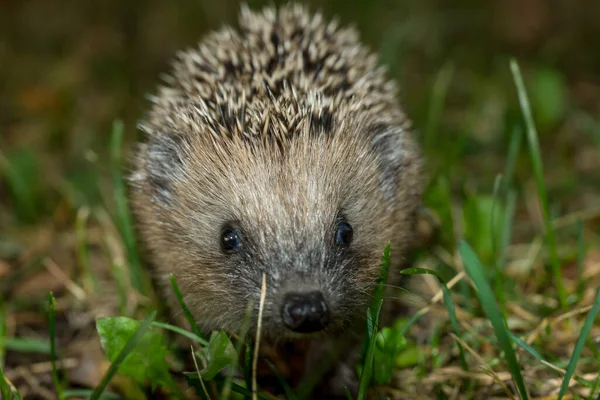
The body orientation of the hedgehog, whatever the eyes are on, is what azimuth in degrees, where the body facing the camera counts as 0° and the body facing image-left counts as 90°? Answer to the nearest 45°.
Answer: approximately 0°

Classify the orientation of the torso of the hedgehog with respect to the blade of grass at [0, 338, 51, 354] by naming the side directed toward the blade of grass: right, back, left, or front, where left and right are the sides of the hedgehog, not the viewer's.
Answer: right

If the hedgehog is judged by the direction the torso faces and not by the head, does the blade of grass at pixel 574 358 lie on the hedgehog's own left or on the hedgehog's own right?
on the hedgehog's own left

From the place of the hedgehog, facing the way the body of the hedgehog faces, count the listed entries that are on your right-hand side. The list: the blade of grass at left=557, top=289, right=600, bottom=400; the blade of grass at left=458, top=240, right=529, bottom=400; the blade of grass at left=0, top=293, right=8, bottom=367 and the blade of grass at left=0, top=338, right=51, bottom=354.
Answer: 2

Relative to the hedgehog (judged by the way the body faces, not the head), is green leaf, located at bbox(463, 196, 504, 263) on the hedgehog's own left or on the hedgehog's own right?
on the hedgehog's own left

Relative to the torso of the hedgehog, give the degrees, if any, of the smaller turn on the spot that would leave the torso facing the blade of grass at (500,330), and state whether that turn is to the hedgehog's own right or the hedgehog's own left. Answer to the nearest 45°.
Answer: approximately 45° to the hedgehog's own left

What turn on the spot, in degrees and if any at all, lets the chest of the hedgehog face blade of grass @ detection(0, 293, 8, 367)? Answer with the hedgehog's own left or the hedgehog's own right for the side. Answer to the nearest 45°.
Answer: approximately 90° to the hedgehog's own right
